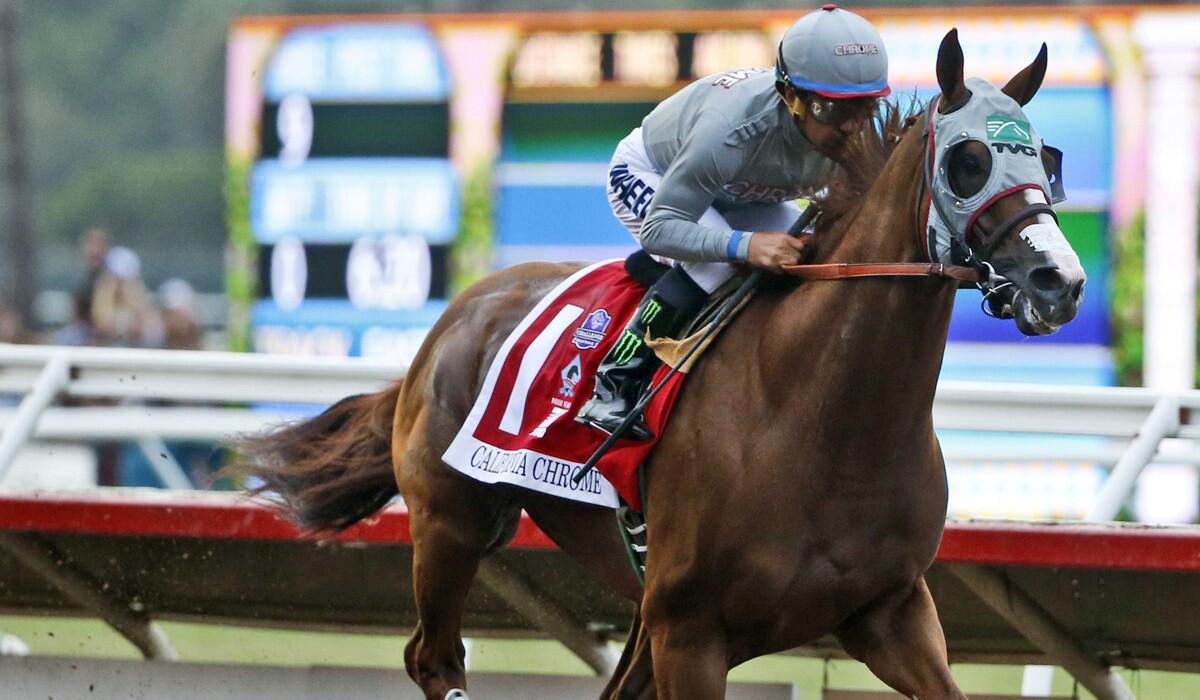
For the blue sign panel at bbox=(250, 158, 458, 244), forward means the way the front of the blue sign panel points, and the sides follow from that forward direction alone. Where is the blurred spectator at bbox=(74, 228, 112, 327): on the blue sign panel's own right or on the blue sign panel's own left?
on the blue sign panel's own right

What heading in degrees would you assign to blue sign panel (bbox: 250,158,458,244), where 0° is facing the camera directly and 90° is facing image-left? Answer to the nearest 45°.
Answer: approximately 0°

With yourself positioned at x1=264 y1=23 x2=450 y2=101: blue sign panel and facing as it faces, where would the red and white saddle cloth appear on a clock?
The red and white saddle cloth is roughly at 12 o'clock from the blue sign panel.

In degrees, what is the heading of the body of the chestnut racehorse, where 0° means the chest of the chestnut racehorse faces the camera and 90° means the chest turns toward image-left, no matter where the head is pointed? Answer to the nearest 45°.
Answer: approximately 315°

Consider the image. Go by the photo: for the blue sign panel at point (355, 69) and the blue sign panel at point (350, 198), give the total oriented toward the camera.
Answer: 2

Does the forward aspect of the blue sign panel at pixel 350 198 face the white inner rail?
yes

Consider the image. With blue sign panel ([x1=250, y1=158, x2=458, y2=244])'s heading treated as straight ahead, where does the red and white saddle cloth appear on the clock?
The red and white saddle cloth is roughly at 12 o'clock from the blue sign panel.
